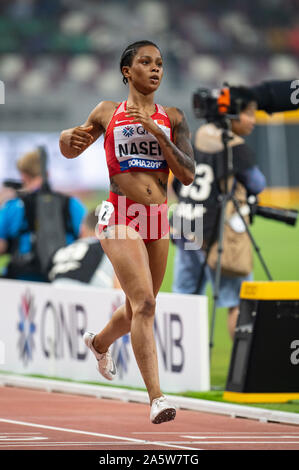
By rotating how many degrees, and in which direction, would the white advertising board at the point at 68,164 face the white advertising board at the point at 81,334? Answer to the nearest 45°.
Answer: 0° — it already faces it
